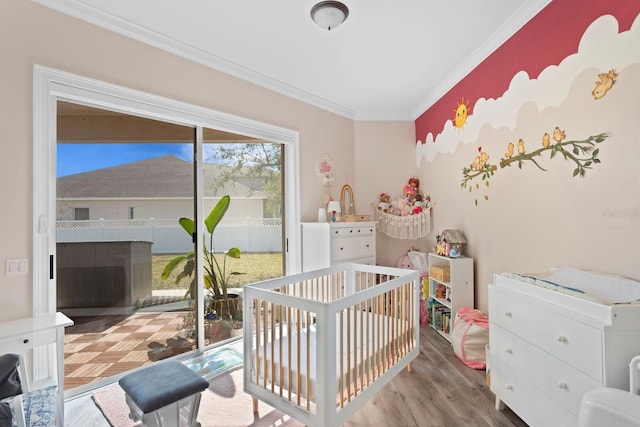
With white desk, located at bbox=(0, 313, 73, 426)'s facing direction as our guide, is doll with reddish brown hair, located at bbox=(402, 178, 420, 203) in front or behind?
in front

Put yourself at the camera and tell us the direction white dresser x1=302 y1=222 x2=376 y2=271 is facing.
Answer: facing the viewer and to the right of the viewer

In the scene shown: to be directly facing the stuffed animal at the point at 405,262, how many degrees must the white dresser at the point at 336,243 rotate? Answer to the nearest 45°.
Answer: approximately 90° to its left

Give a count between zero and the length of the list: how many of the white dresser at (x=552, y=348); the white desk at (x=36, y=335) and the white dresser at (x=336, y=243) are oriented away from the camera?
0

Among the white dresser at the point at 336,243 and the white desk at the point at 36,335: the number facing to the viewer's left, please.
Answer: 0

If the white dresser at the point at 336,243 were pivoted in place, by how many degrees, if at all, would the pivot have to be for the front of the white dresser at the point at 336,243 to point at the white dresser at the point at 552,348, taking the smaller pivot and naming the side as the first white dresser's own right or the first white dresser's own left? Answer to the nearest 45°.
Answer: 0° — it already faces it

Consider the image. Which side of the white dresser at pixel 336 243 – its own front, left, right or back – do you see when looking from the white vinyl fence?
right

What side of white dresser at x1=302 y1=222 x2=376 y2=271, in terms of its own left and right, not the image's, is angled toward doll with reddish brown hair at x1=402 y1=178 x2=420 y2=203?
left

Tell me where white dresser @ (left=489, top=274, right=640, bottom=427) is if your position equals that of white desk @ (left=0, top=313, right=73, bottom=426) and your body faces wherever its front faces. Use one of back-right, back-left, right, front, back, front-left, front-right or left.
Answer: front

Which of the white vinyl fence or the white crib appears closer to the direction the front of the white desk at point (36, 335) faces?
the white crib

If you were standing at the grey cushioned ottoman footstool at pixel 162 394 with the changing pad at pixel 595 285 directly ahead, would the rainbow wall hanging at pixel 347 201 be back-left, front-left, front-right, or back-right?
front-left

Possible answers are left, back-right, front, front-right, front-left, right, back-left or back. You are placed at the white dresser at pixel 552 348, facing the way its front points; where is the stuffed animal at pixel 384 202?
right

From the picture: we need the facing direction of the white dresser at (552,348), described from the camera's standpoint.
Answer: facing the viewer and to the left of the viewer

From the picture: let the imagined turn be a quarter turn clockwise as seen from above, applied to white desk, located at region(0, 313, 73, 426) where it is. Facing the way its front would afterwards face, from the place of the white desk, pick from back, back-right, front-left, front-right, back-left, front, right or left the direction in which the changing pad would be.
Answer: left

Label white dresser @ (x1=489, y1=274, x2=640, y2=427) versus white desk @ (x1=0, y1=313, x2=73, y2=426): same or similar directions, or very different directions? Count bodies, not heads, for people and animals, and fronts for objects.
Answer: very different directions

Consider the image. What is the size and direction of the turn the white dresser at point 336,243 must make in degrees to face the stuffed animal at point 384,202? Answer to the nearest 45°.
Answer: approximately 90° to its left
